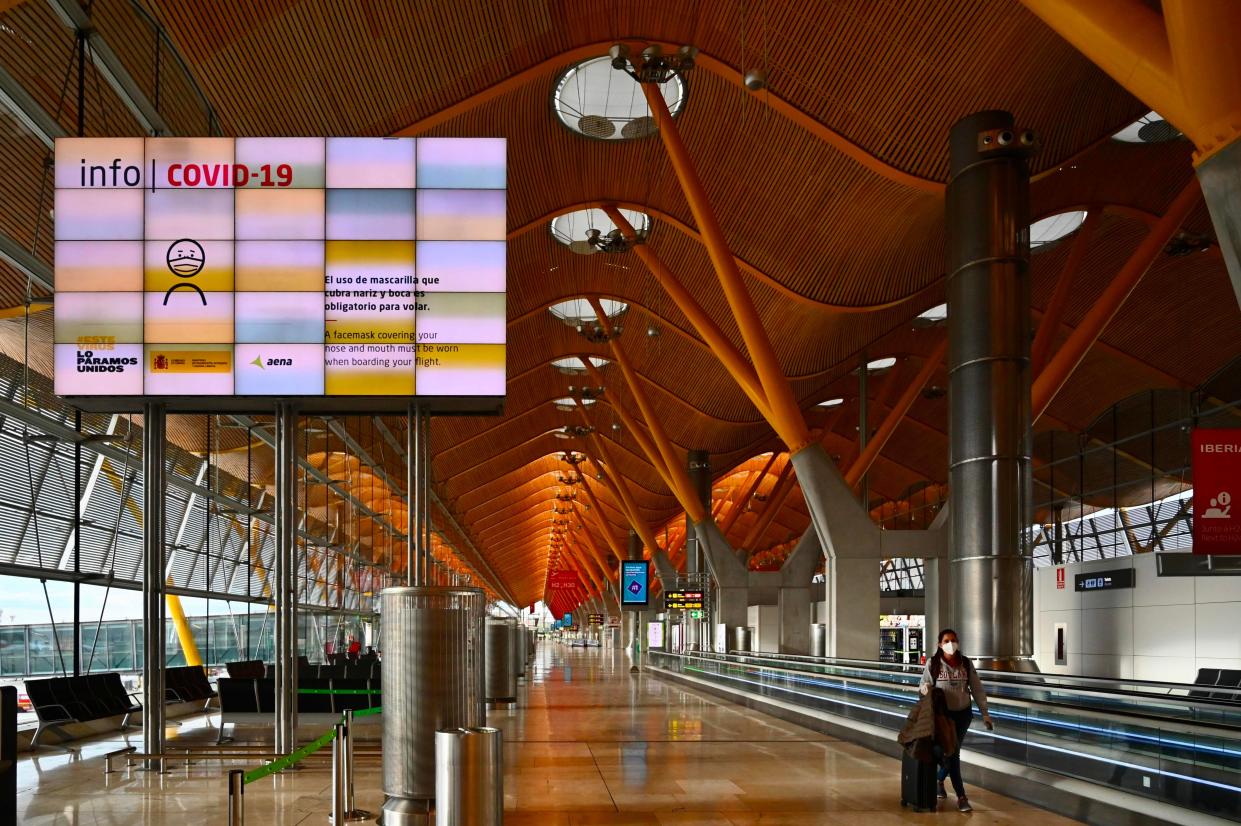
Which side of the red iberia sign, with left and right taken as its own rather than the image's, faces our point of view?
front

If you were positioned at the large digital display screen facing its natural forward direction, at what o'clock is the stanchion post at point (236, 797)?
The stanchion post is roughly at 12 o'clock from the large digital display screen.

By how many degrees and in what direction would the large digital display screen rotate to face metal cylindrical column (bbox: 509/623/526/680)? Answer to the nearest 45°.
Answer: approximately 180°

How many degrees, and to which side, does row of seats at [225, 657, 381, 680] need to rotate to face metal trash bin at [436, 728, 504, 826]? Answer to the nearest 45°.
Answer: approximately 180°

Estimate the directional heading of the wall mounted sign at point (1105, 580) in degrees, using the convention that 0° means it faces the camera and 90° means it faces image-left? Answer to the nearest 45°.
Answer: approximately 45°

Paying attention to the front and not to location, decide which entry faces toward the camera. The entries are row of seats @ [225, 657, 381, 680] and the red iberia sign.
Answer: the red iberia sign

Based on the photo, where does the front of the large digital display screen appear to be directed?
toward the camera

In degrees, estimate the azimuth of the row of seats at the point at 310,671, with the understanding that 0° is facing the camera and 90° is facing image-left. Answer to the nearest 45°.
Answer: approximately 180°
